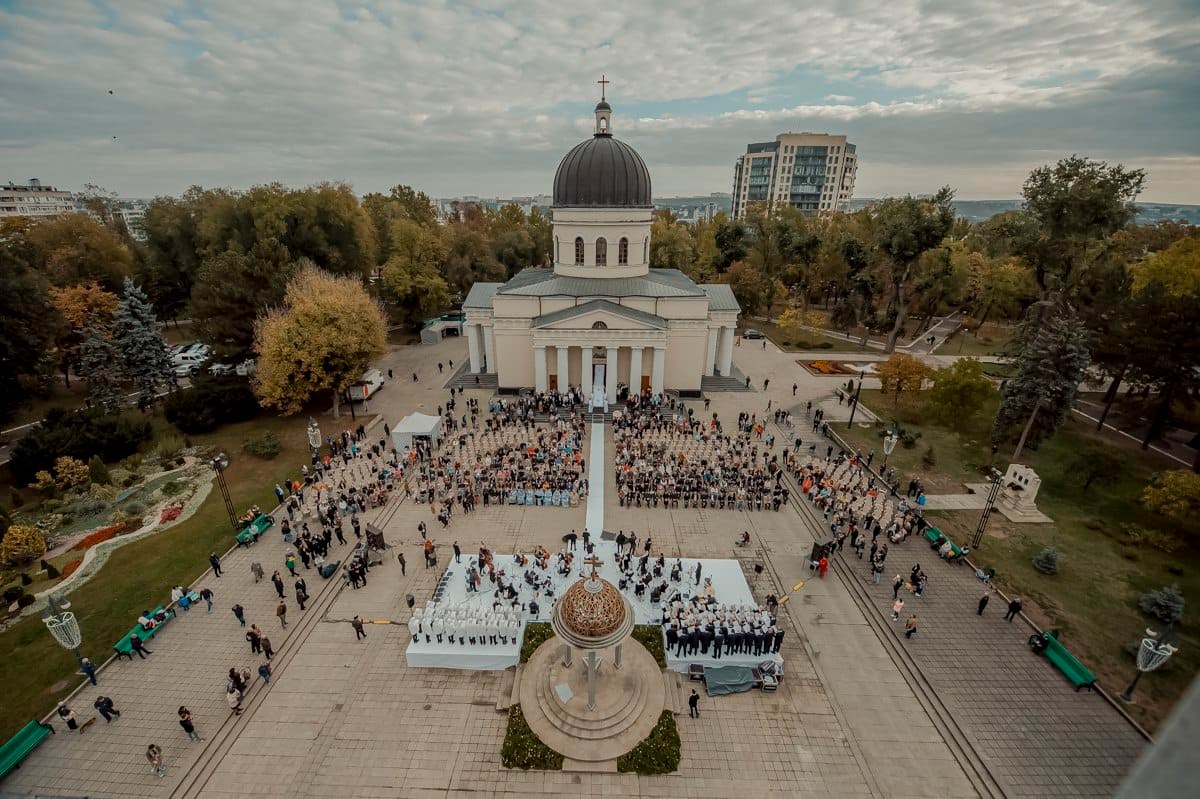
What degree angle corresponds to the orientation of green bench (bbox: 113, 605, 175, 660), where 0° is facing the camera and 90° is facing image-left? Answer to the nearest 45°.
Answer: approximately 315°

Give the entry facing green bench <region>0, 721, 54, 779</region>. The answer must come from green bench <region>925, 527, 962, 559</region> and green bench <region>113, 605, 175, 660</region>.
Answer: green bench <region>925, 527, 962, 559</region>

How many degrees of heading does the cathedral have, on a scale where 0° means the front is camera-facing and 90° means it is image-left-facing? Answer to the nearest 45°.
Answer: approximately 0°

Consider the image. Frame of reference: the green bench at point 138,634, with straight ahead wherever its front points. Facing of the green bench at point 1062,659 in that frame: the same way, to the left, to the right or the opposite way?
the opposite way

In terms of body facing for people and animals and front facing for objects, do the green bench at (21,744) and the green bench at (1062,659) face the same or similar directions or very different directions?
very different directions

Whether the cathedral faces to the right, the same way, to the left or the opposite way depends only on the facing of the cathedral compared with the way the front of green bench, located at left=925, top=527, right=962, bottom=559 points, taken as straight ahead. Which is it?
to the left

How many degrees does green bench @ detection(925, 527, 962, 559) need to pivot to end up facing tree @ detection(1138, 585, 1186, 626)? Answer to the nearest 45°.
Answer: approximately 135° to its left

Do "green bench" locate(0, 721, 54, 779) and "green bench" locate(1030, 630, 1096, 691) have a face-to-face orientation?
yes

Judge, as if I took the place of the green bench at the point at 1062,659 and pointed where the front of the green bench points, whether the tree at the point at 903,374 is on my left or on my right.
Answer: on my right

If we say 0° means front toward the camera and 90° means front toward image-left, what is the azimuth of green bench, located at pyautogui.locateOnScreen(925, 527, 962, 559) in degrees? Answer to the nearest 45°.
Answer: approximately 45°

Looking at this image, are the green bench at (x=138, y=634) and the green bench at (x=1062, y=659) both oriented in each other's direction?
yes

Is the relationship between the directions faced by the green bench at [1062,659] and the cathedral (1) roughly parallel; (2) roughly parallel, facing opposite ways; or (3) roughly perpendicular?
roughly perpendicular
